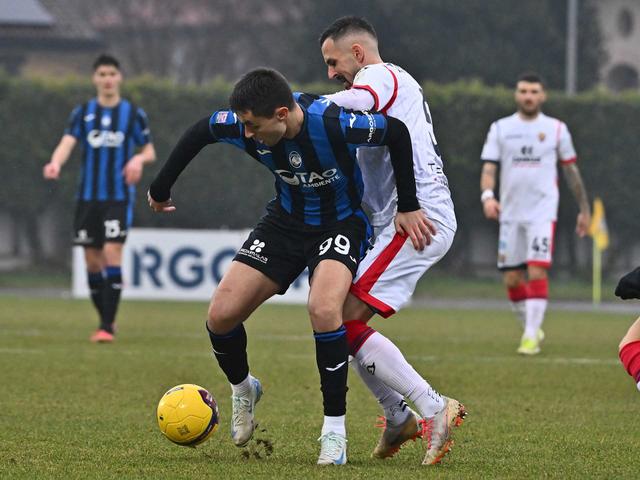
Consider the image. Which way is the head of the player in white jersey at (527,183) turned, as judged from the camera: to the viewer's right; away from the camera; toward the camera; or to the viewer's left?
toward the camera

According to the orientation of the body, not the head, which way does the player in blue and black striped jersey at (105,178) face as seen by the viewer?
toward the camera

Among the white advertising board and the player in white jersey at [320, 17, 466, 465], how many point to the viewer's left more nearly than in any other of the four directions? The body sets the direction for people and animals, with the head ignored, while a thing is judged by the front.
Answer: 1

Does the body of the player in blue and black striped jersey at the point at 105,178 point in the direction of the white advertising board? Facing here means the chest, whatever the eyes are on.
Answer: no

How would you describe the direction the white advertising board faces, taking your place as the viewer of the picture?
facing the viewer

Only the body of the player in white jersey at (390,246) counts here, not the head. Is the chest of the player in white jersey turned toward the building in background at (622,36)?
no

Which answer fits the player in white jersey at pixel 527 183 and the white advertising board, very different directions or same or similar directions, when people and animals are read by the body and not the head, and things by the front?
same or similar directions

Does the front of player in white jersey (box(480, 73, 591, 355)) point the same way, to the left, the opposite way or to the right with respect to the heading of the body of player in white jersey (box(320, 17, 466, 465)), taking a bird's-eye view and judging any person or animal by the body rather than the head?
to the left

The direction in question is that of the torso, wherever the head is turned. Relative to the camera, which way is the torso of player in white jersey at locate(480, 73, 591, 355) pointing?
toward the camera

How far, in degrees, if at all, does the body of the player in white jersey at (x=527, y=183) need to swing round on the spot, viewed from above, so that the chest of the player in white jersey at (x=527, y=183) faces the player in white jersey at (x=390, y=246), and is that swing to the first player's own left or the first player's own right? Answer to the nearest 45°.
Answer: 0° — they already face them

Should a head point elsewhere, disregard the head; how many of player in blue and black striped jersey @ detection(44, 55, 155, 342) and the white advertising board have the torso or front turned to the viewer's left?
0

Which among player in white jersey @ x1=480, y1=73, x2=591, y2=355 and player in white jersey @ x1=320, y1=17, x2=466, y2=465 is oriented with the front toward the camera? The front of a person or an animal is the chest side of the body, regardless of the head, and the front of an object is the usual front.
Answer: player in white jersey @ x1=480, y1=73, x2=591, y2=355

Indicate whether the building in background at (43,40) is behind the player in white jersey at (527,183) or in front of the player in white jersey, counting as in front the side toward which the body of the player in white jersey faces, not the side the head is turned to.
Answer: behind

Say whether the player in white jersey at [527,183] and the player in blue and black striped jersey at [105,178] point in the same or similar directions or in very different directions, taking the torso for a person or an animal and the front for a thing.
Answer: same or similar directions

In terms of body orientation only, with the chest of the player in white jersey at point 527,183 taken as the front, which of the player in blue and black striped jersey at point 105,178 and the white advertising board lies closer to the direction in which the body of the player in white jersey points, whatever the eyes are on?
the player in blue and black striped jersey

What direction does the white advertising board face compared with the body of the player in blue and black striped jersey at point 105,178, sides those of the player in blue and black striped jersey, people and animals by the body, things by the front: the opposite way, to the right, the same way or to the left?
the same way

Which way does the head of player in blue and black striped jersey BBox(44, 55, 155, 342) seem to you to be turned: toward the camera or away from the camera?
toward the camera

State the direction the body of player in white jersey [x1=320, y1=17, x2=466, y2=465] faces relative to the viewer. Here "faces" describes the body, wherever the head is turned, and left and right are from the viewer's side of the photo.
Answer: facing to the left of the viewer

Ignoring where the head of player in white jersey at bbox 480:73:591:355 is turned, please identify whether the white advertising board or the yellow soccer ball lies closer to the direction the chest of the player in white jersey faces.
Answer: the yellow soccer ball
